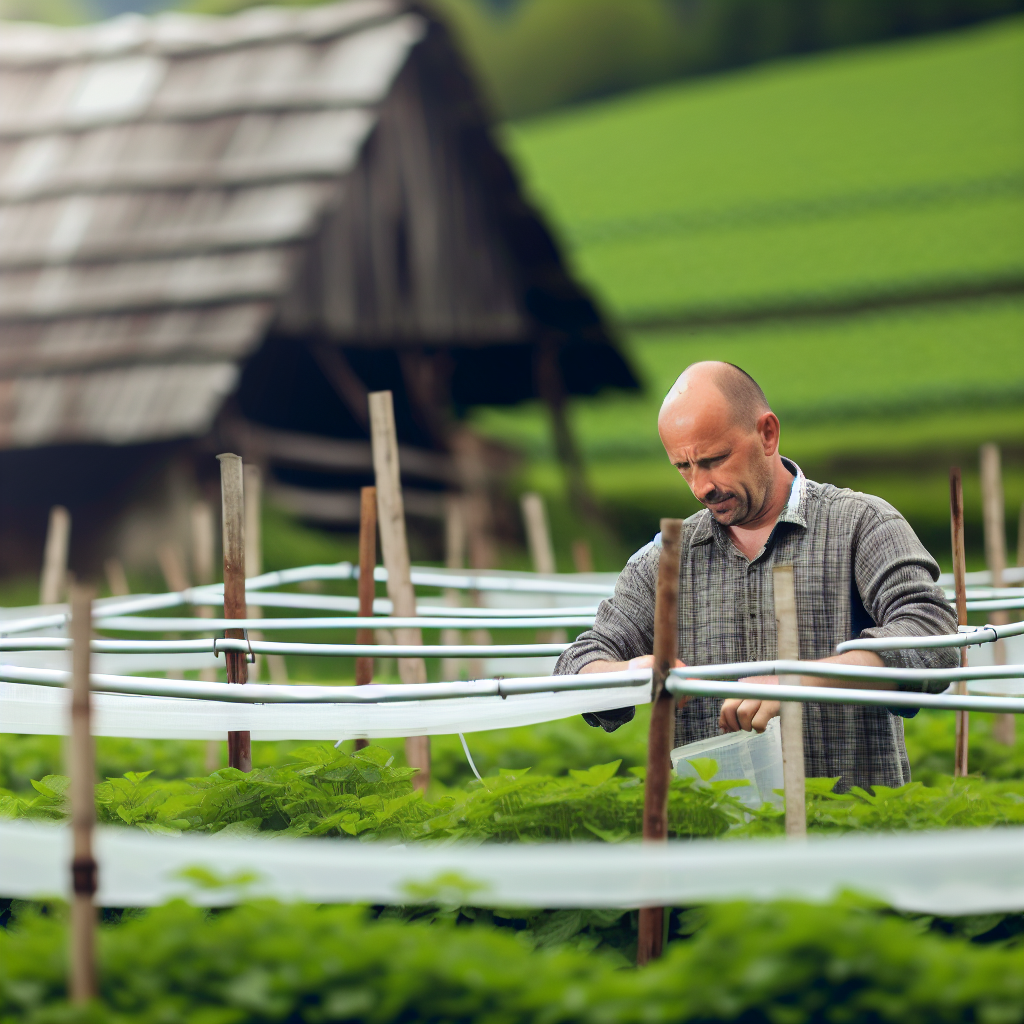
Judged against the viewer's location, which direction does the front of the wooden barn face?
facing the viewer and to the right of the viewer

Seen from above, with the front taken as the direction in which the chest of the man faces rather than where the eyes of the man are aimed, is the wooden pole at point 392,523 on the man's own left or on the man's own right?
on the man's own right

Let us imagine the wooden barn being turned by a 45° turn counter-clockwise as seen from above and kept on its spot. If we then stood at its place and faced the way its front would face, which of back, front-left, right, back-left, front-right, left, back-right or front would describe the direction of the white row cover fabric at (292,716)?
right

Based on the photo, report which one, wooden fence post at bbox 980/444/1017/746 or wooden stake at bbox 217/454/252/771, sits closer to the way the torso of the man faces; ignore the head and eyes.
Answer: the wooden stake

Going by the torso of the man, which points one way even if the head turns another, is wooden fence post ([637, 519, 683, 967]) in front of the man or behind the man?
in front

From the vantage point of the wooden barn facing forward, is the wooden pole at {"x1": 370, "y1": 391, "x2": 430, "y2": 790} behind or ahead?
ahead

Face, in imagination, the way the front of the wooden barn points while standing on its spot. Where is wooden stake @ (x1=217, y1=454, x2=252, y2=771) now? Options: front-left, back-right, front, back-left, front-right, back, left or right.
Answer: front-right

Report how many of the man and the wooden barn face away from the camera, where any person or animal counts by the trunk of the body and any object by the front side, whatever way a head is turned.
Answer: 0

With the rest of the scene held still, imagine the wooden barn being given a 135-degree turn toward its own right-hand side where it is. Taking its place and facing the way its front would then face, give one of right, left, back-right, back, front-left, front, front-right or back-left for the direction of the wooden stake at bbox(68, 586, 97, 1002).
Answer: left

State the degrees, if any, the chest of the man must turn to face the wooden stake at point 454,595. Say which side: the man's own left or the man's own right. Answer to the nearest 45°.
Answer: approximately 135° to the man's own right

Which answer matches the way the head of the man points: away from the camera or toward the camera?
toward the camera

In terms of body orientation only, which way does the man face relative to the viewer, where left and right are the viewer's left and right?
facing the viewer and to the left of the viewer

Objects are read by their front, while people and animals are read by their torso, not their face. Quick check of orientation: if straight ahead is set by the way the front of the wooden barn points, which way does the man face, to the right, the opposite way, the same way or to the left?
to the right

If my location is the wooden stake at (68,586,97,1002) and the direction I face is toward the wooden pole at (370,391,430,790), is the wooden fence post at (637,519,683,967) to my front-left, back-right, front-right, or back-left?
front-right

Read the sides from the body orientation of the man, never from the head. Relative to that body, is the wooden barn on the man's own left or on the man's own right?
on the man's own right
